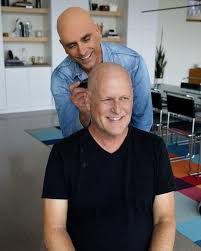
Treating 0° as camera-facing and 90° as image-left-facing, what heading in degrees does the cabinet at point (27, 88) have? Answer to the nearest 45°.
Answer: approximately 0°

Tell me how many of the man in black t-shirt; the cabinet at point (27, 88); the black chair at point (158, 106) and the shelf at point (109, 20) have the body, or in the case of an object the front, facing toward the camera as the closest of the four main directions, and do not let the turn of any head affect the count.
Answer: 3

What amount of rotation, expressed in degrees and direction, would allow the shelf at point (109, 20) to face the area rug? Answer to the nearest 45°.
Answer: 0° — it already faces it

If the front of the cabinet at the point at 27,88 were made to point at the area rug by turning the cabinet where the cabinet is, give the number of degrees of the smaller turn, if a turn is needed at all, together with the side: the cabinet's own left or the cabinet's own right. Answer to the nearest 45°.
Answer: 0° — it already faces it

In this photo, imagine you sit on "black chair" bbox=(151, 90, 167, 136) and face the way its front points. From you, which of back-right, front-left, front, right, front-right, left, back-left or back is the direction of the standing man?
back-right

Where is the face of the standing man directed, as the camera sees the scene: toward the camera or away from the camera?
toward the camera

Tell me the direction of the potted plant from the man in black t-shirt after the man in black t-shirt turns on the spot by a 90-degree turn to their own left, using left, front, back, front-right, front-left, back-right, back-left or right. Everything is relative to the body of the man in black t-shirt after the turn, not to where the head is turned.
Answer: left

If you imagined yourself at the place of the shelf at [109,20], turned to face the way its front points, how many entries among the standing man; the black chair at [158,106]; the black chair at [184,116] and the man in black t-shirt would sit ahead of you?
4

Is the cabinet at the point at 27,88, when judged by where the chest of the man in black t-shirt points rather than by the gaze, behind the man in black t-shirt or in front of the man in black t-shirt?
behind

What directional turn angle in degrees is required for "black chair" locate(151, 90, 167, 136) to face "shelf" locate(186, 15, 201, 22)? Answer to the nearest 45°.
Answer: approximately 45° to its left

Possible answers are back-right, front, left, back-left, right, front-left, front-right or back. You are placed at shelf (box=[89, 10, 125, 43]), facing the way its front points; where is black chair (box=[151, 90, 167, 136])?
front
